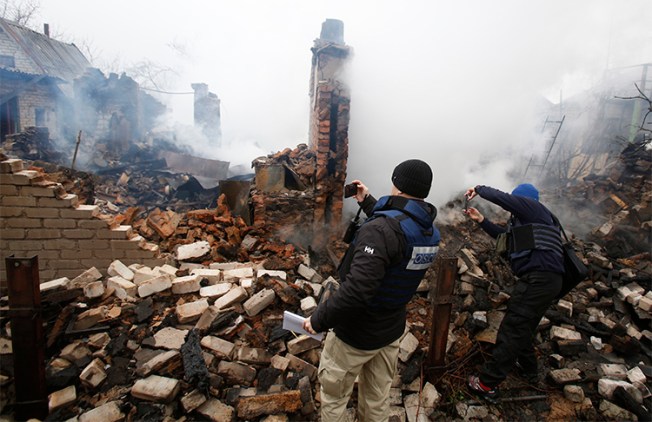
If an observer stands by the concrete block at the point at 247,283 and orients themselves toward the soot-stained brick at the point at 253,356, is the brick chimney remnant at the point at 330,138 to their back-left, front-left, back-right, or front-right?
back-left

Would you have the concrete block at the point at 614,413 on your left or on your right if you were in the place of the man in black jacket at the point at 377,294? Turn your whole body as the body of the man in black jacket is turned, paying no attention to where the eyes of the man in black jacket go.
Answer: on your right

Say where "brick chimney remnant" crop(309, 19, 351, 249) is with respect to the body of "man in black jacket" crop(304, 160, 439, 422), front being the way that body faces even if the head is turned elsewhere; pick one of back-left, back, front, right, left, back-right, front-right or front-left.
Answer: front-right

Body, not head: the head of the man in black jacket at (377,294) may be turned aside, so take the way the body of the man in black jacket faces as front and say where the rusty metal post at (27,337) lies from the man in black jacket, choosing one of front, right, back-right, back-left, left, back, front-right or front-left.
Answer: front-left

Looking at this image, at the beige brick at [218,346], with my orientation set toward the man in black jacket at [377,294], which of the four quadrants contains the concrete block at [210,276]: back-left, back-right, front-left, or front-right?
back-left

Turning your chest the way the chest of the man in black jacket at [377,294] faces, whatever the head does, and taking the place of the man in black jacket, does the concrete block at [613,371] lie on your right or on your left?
on your right

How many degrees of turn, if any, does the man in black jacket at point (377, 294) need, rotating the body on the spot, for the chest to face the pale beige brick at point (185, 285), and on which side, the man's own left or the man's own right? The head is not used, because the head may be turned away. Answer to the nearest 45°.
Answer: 0° — they already face it

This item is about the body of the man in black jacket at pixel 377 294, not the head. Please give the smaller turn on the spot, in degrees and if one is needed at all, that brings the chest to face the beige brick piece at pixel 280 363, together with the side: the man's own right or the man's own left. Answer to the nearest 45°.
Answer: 0° — they already face it

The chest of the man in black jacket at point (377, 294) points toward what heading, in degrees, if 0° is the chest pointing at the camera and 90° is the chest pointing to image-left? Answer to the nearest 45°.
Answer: approximately 135°

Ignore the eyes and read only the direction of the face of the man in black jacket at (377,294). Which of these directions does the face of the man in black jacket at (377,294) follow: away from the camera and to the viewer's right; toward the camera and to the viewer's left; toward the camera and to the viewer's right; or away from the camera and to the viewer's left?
away from the camera and to the viewer's left
